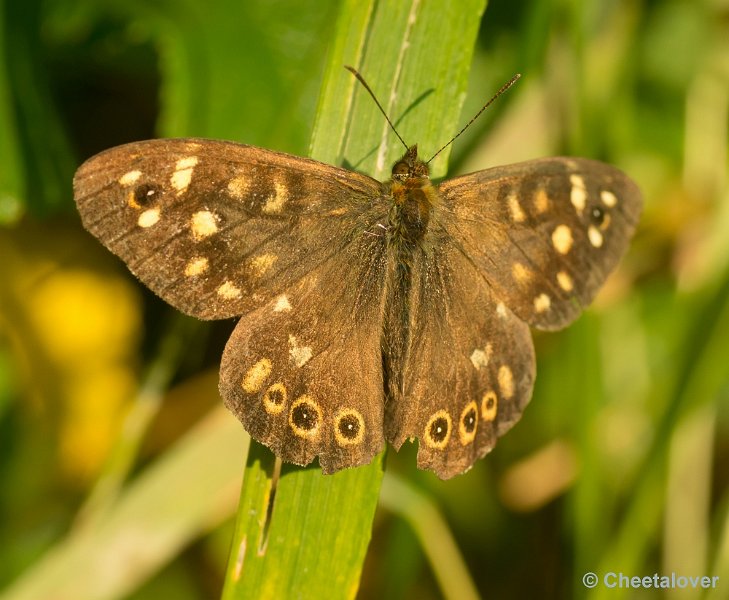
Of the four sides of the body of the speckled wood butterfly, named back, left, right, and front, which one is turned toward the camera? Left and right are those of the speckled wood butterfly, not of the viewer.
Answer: back
